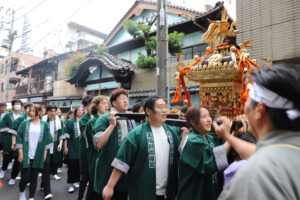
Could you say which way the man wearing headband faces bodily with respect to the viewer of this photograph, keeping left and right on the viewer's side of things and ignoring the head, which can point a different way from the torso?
facing away from the viewer and to the left of the viewer

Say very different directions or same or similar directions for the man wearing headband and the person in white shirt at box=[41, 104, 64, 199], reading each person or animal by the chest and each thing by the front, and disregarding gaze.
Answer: very different directions

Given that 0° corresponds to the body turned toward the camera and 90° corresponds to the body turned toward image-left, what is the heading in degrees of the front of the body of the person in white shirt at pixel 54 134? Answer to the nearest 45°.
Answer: approximately 0°

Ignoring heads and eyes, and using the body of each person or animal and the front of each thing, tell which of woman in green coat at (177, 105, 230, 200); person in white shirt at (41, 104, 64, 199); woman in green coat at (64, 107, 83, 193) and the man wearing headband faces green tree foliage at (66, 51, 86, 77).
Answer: the man wearing headband
